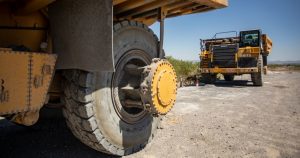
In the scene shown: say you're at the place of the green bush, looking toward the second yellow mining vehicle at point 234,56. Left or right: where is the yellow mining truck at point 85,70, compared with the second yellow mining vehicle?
right

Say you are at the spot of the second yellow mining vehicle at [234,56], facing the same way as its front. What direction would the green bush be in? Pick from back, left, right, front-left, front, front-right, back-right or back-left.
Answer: back-right

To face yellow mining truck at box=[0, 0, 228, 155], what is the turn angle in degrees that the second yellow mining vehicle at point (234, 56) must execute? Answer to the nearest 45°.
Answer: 0° — it already faces it

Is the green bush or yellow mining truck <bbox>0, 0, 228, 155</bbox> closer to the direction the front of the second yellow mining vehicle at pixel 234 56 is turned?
the yellow mining truck

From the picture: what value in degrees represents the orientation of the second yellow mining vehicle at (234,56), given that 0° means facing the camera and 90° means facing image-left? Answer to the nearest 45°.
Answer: approximately 0°
